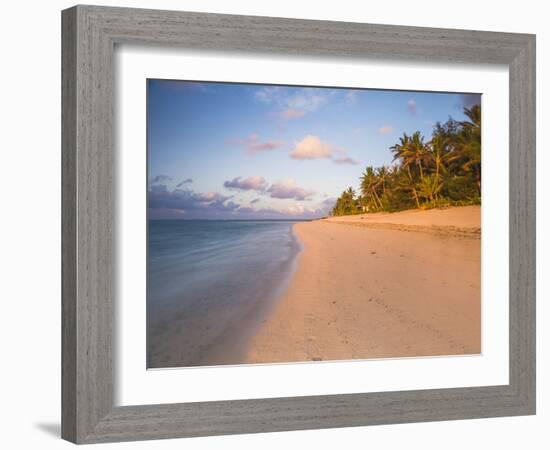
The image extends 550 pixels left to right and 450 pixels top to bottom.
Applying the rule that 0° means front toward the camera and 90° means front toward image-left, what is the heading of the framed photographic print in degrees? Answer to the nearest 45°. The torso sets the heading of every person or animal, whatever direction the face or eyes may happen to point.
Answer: approximately 315°
